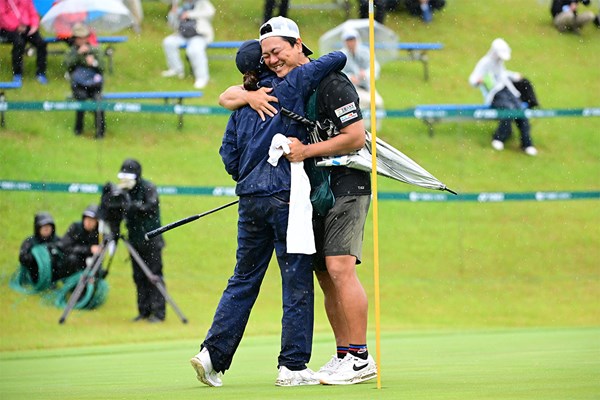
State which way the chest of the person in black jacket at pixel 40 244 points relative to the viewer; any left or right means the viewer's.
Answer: facing the viewer

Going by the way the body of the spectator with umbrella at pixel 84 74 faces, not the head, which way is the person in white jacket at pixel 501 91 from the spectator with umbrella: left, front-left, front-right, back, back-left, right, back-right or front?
left

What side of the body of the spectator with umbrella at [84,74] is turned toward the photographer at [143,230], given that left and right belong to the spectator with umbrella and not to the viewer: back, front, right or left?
front

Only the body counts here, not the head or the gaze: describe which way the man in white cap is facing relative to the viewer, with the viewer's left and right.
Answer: facing to the left of the viewer

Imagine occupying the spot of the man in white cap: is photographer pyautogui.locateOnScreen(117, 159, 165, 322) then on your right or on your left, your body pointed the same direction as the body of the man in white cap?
on your right

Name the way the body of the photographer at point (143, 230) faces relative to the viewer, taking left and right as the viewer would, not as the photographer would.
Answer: facing the viewer and to the left of the viewer

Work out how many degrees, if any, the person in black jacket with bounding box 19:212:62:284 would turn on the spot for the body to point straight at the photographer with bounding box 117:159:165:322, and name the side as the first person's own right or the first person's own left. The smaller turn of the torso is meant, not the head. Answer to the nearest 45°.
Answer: approximately 45° to the first person's own left

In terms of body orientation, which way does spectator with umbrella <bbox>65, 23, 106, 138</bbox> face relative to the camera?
toward the camera

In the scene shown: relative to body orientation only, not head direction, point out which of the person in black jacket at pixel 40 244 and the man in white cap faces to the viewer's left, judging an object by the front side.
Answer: the man in white cap

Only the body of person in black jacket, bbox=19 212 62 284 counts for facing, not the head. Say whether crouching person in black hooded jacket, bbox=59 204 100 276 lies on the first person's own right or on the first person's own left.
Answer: on the first person's own left
